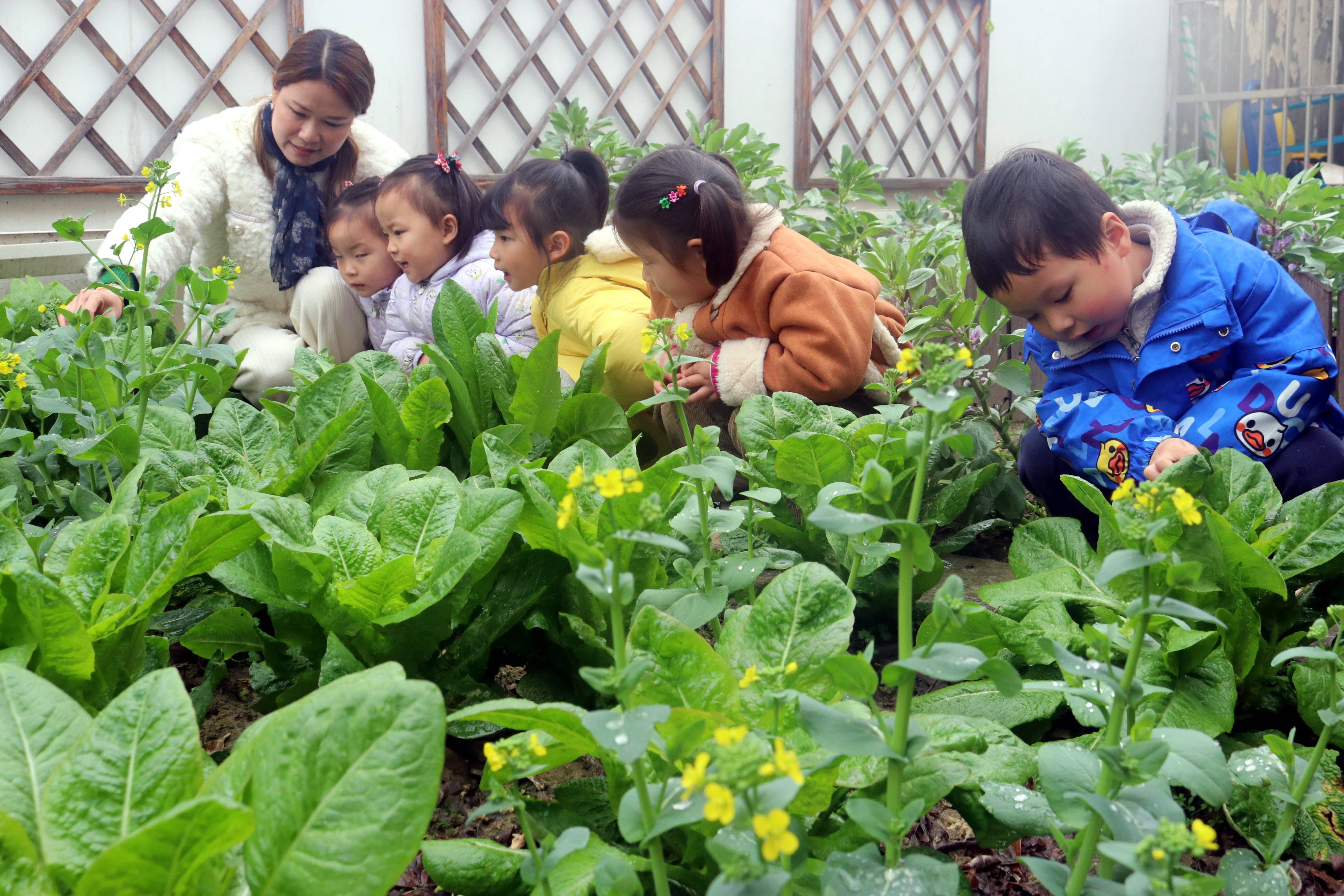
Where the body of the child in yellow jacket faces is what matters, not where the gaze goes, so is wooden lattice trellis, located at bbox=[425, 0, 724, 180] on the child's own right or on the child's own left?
on the child's own right

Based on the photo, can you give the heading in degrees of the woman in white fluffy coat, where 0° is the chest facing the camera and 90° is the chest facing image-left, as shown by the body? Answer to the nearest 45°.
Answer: approximately 0°

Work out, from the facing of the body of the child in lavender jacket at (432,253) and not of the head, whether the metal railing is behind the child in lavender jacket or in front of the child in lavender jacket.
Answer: behind

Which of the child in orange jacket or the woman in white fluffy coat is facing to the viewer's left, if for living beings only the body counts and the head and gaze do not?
the child in orange jacket

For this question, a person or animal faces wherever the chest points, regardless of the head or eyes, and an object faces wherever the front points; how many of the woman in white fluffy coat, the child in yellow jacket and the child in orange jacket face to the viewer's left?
2

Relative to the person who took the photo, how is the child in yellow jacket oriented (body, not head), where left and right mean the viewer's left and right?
facing to the left of the viewer

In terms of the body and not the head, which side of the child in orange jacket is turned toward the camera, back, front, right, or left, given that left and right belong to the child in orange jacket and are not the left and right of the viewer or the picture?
left
